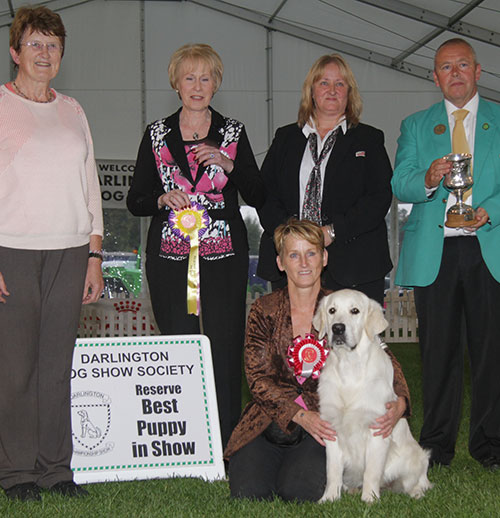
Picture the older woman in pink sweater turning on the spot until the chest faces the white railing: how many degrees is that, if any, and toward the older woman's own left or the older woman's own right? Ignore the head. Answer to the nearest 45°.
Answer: approximately 180°

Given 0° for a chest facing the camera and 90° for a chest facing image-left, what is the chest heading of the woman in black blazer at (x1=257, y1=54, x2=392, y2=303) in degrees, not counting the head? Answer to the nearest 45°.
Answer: approximately 0°

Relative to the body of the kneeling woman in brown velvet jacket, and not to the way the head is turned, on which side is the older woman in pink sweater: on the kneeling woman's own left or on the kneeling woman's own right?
on the kneeling woman's own right

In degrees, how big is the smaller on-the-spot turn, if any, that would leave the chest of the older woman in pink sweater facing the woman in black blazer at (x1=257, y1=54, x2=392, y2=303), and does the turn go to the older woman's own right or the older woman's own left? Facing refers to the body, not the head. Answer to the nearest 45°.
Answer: approximately 90° to the older woman's own left

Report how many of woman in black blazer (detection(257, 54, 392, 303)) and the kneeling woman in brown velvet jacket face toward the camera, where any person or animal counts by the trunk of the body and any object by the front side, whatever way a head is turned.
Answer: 2
